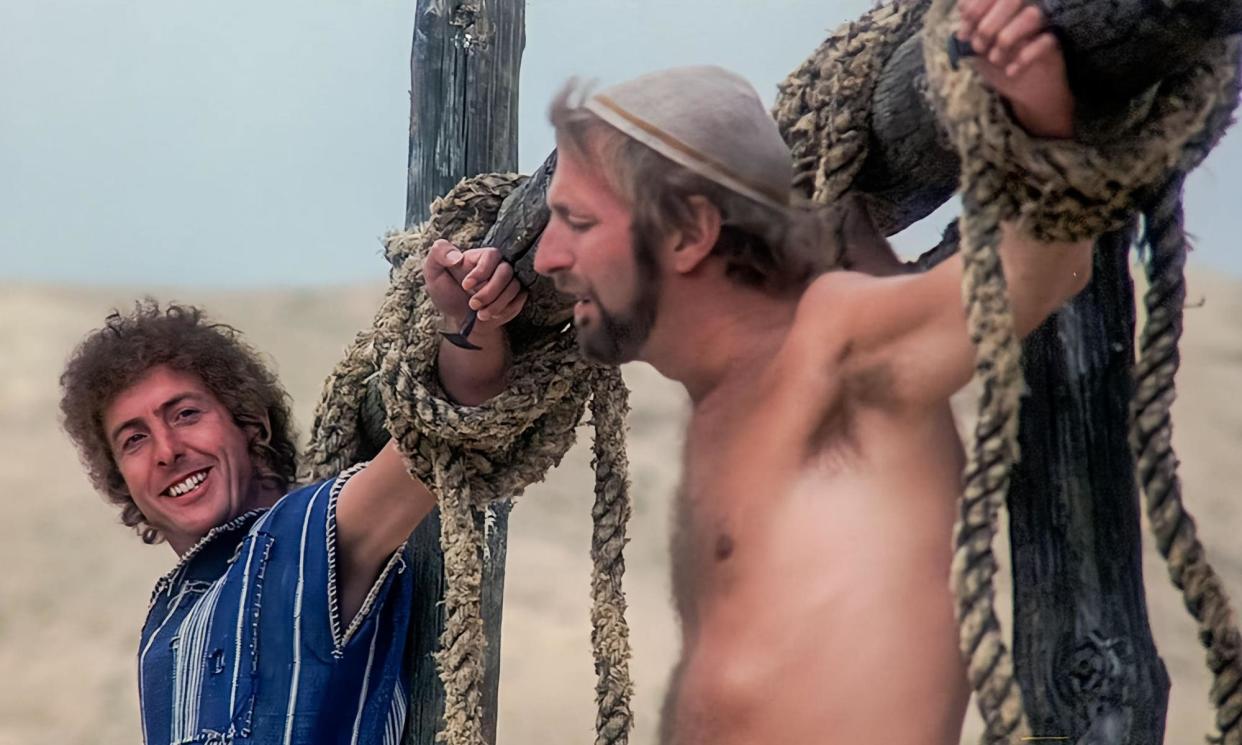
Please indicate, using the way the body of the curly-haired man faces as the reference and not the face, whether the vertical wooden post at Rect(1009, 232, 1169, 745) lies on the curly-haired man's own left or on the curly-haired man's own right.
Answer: on the curly-haired man's own left

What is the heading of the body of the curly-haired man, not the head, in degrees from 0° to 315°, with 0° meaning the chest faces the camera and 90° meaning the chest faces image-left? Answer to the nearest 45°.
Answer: approximately 45°

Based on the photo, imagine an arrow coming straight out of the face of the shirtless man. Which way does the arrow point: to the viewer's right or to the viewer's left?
to the viewer's left

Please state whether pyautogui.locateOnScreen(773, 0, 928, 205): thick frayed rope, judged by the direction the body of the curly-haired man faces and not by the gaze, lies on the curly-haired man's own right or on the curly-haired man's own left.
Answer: on the curly-haired man's own left

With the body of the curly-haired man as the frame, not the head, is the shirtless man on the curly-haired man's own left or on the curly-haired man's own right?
on the curly-haired man's own left

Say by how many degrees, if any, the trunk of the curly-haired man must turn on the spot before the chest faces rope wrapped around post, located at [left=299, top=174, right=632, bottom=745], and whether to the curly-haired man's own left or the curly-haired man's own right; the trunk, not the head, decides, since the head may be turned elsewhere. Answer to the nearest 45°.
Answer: approximately 90° to the curly-haired man's own left

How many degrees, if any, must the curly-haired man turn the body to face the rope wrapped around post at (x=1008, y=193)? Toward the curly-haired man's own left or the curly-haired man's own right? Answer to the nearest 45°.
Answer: approximately 45° to the curly-haired man's own left

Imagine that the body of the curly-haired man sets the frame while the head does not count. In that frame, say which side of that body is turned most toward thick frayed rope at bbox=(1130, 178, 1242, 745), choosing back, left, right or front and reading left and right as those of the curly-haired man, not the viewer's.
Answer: left
